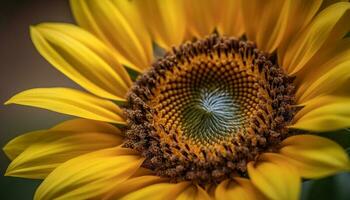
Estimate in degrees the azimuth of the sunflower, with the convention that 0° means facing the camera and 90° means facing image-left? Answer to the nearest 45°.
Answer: approximately 0°
